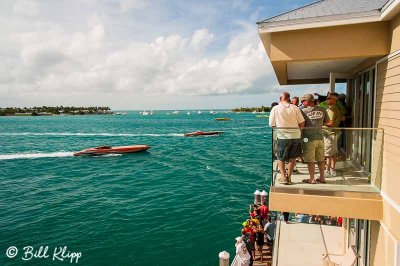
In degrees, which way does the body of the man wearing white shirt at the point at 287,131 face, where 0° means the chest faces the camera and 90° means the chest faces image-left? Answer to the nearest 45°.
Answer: approximately 180°

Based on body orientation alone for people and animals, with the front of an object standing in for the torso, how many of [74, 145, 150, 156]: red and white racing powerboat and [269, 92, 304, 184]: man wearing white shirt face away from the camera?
1

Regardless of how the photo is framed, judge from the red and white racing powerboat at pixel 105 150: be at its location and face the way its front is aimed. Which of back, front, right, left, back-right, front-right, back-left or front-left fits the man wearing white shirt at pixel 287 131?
right

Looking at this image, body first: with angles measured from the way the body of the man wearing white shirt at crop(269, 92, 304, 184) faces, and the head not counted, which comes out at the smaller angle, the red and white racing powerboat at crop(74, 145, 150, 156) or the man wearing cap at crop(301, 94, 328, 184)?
the red and white racing powerboat

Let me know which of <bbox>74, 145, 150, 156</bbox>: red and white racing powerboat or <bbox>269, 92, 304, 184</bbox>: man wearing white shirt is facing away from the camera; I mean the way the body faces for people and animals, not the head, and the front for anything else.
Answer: the man wearing white shirt

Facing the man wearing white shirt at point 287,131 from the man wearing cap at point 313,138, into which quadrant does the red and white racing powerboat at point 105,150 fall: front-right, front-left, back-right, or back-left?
front-right

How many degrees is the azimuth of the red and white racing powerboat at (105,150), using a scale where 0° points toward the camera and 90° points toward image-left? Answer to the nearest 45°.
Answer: approximately 270°

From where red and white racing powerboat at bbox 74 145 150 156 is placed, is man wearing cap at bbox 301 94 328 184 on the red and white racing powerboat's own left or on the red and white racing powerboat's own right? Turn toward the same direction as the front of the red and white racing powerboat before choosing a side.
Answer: on the red and white racing powerboat's own right

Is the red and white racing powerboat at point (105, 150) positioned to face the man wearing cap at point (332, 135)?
no

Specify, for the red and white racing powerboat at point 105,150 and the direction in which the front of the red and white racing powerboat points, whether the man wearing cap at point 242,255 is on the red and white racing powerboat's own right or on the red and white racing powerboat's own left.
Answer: on the red and white racing powerboat's own right
